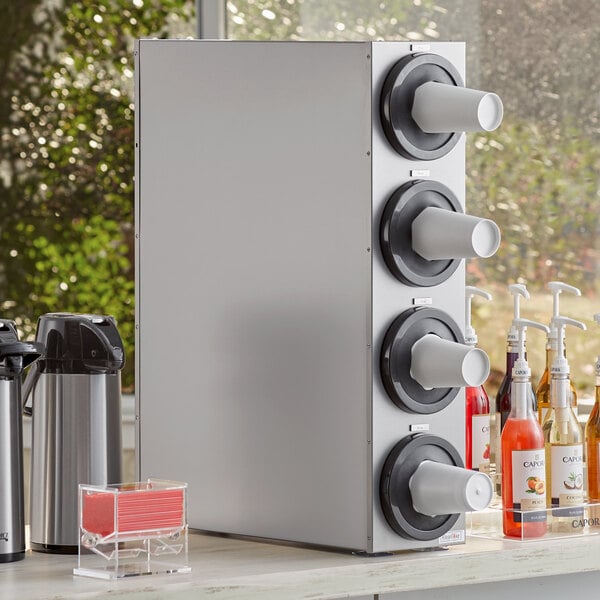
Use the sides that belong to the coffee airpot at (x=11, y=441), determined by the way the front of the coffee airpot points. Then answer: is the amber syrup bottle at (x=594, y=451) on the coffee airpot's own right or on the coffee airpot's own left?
on the coffee airpot's own left
